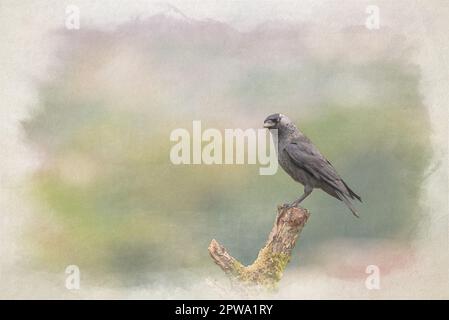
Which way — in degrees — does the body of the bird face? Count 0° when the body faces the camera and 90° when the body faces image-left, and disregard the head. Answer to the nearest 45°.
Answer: approximately 90°
